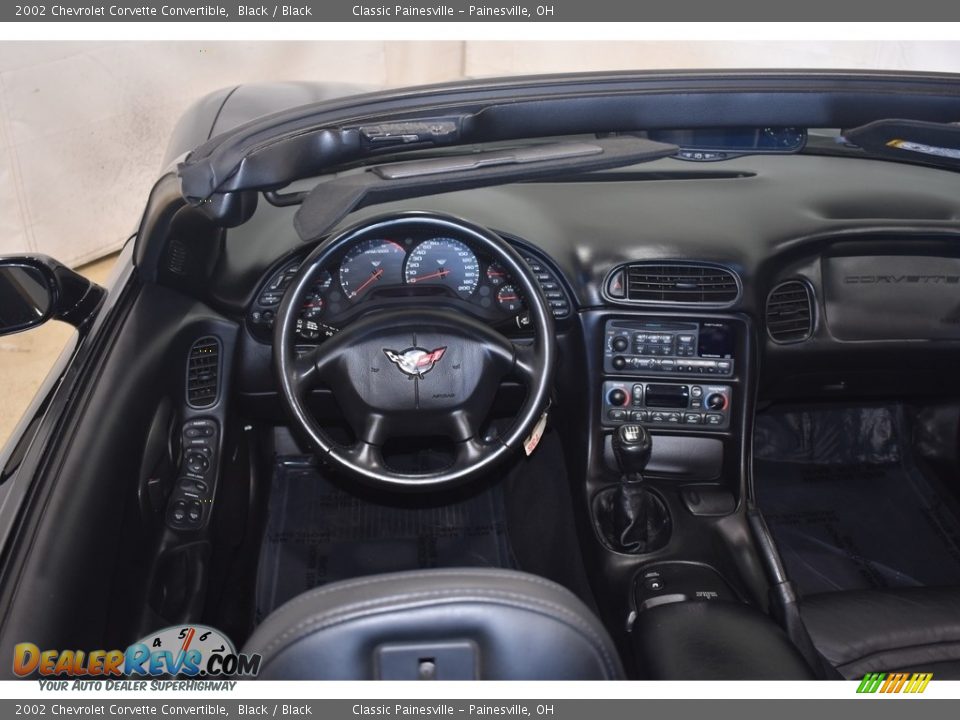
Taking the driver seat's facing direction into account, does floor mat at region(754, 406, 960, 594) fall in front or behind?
in front

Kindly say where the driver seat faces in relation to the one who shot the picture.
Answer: facing away from the viewer

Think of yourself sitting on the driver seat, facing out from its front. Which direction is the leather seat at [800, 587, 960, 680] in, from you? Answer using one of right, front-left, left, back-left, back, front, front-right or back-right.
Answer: front-right

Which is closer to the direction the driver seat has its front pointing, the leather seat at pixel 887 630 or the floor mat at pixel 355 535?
the floor mat

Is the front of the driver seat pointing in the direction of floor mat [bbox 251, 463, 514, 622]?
yes
